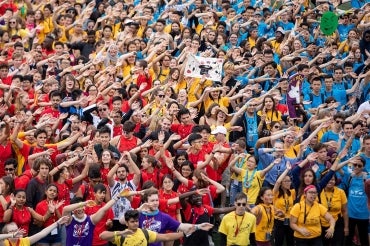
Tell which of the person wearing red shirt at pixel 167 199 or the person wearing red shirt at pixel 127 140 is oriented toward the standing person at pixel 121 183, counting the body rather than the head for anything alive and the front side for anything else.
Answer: the person wearing red shirt at pixel 127 140

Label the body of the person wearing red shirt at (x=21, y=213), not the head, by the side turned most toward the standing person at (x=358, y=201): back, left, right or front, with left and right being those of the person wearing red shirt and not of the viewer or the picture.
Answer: left

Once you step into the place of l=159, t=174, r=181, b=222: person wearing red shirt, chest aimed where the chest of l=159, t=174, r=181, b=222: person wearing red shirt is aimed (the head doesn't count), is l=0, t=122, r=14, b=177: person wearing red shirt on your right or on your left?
on your right

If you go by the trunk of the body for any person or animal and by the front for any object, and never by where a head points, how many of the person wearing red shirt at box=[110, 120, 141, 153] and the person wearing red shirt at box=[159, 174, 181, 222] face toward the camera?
2

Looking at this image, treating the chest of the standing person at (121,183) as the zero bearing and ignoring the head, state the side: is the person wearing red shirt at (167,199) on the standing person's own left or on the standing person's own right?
on the standing person's own left

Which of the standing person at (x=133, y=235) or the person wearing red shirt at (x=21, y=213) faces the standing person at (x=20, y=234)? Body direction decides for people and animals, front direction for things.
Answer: the person wearing red shirt

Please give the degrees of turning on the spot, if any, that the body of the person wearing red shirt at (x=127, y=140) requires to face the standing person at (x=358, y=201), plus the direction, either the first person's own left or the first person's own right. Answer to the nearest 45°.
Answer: approximately 90° to the first person's own left

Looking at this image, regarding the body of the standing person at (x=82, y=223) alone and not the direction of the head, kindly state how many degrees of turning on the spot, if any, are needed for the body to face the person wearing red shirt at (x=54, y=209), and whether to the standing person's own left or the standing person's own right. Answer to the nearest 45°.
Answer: approximately 135° to the standing person's own right

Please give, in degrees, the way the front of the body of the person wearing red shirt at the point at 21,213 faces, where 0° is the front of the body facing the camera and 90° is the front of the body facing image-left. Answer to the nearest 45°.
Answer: approximately 0°

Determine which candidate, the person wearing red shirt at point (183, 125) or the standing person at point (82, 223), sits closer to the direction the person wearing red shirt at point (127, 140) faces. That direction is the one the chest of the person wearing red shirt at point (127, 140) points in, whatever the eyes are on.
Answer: the standing person
